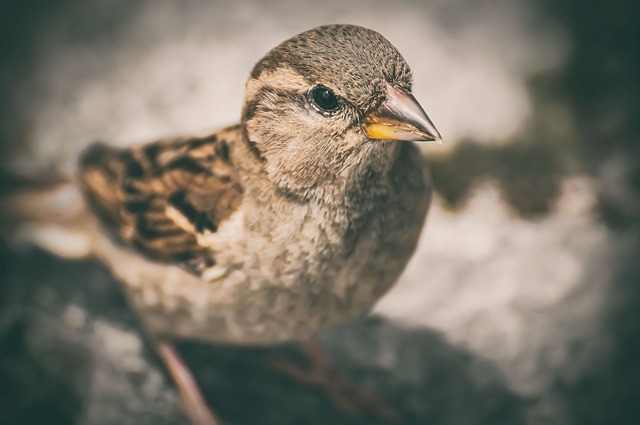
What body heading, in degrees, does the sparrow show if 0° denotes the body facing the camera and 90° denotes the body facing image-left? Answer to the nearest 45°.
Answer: approximately 315°
